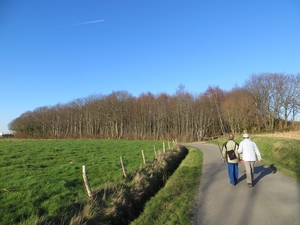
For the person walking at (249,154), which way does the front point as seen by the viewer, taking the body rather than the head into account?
away from the camera

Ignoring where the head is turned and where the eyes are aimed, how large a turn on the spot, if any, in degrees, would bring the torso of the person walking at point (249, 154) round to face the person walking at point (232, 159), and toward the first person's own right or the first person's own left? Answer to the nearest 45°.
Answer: approximately 90° to the first person's own left

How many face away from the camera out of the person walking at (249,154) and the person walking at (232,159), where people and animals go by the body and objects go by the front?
2

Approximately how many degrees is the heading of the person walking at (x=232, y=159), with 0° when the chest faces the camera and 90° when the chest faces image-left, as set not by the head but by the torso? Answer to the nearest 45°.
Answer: approximately 180°

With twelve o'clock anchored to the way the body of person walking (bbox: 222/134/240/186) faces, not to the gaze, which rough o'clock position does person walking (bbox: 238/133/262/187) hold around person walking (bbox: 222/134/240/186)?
person walking (bbox: 238/133/262/187) is roughly at 3 o'clock from person walking (bbox: 222/134/240/186).
